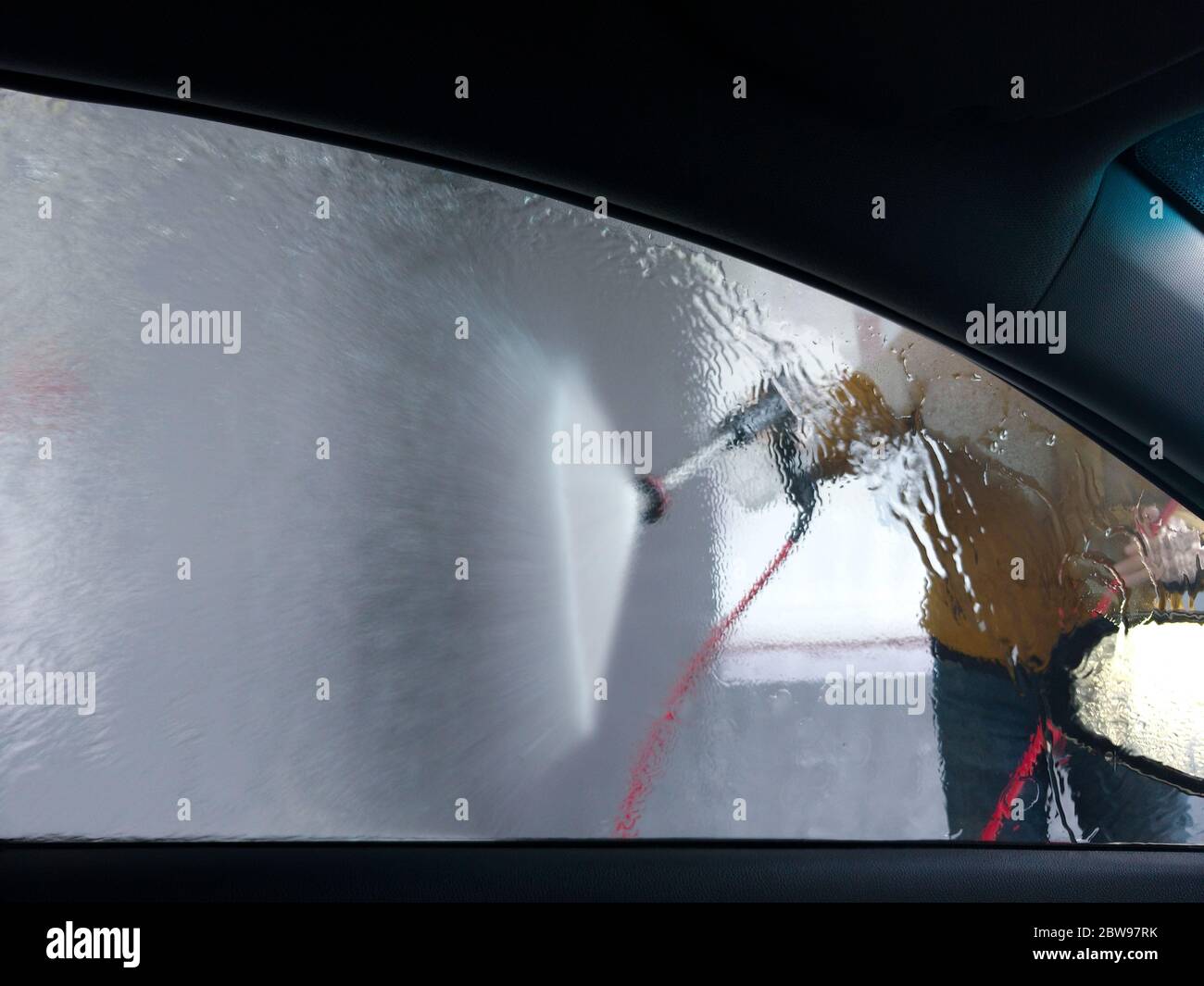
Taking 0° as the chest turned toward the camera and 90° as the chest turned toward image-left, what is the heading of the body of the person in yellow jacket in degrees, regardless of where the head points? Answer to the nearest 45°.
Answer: approximately 0°
